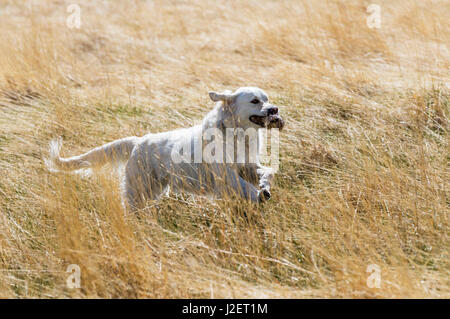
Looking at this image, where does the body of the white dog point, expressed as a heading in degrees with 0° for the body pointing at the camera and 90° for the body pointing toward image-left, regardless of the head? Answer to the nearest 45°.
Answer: approximately 270°
